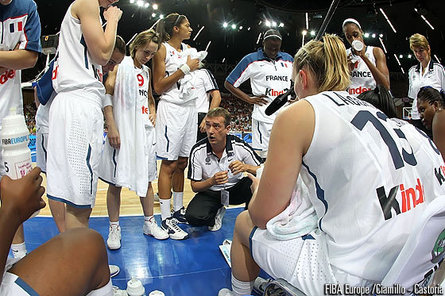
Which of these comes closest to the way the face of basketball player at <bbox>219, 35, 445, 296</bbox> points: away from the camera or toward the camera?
away from the camera

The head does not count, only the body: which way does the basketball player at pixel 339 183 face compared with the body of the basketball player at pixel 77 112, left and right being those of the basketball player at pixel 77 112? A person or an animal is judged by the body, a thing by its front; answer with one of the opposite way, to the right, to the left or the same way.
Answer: to the left

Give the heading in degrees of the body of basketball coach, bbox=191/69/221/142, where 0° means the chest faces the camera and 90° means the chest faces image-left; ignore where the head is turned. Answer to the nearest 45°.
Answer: approximately 45°

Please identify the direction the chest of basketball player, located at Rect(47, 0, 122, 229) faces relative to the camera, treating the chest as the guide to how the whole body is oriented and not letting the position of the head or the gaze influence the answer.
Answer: to the viewer's right

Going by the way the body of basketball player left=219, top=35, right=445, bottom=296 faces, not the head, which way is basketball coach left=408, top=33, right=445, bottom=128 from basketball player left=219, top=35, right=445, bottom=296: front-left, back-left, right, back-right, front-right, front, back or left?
front-right

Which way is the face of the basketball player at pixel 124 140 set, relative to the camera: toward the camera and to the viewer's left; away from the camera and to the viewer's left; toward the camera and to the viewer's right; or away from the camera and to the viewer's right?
toward the camera and to the viewer's right

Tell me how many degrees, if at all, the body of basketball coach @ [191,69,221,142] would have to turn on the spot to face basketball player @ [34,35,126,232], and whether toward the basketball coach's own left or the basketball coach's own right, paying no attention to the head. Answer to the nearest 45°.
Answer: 0° — they already face them

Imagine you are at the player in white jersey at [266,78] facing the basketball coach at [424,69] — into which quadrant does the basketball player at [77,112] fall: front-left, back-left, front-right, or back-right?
back-right
